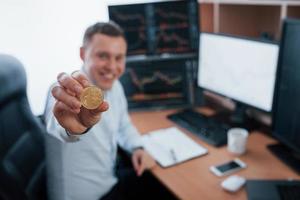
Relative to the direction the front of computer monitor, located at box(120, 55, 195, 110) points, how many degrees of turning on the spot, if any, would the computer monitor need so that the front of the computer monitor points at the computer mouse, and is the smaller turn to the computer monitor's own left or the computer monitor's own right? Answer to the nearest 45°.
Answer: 0° — it already faces it

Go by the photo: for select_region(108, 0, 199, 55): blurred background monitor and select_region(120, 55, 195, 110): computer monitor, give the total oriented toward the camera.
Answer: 2

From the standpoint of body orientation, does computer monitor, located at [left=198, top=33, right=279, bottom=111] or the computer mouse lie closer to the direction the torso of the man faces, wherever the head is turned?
the computer mouse

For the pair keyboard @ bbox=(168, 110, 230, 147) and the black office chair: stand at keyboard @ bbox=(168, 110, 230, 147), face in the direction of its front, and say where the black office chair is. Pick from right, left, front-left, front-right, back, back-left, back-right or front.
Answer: front

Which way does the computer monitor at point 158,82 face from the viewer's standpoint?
toward the camera

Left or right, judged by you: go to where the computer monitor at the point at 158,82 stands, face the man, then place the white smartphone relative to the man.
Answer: left

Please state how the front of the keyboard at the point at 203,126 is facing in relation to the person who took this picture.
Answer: facing the viewer and to the left of the viewer

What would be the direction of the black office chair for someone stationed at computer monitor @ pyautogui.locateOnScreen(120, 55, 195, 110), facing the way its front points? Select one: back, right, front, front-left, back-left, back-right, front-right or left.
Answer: front-right

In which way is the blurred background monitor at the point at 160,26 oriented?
toward the camera
